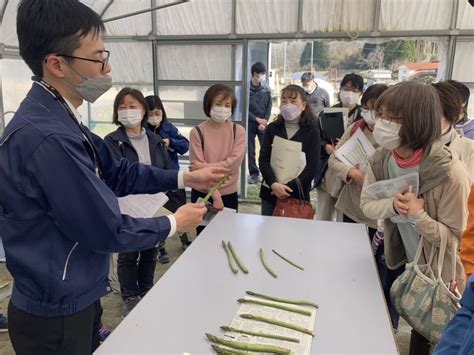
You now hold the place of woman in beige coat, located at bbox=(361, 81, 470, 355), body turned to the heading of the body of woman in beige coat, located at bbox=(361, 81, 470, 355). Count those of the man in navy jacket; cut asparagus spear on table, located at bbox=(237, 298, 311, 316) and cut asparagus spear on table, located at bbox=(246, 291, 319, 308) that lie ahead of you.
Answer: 3

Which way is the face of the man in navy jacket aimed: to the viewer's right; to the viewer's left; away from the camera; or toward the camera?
to the viewer's right

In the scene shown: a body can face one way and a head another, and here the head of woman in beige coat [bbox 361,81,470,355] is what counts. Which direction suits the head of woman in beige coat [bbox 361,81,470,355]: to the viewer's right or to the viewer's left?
to the viewer's left

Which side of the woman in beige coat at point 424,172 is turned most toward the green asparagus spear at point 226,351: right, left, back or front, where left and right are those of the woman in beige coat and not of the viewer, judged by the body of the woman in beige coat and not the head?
front

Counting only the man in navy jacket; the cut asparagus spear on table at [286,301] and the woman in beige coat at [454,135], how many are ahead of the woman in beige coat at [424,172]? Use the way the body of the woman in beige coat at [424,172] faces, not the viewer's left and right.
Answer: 2

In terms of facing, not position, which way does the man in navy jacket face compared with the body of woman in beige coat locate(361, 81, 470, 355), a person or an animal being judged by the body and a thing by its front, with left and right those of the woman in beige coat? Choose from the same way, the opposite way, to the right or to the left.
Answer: the opposite way

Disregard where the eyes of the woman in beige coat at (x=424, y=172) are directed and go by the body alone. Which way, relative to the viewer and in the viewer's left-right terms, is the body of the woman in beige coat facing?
facing the viewer and to the left of the viewer

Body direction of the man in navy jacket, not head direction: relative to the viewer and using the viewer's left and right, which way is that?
facing to the right of the viewer

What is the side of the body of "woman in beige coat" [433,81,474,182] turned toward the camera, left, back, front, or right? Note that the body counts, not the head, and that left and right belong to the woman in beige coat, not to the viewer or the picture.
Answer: left

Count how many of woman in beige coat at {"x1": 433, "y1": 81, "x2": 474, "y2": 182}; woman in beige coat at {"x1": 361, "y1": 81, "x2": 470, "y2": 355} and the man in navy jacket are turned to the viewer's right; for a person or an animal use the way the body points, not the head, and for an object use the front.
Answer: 1

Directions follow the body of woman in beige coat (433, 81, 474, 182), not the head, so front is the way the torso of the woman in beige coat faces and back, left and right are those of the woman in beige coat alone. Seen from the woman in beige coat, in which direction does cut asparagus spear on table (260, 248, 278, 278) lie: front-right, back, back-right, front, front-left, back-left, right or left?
front-left

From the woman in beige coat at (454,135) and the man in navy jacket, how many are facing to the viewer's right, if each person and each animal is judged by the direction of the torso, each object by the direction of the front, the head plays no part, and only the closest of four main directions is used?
1

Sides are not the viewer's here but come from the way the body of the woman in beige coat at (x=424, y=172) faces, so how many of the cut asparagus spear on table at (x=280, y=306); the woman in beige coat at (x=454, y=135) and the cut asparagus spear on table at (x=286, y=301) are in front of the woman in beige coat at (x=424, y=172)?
2

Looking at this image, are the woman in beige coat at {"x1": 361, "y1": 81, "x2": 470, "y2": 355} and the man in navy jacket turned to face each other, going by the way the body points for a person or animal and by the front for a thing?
yes
